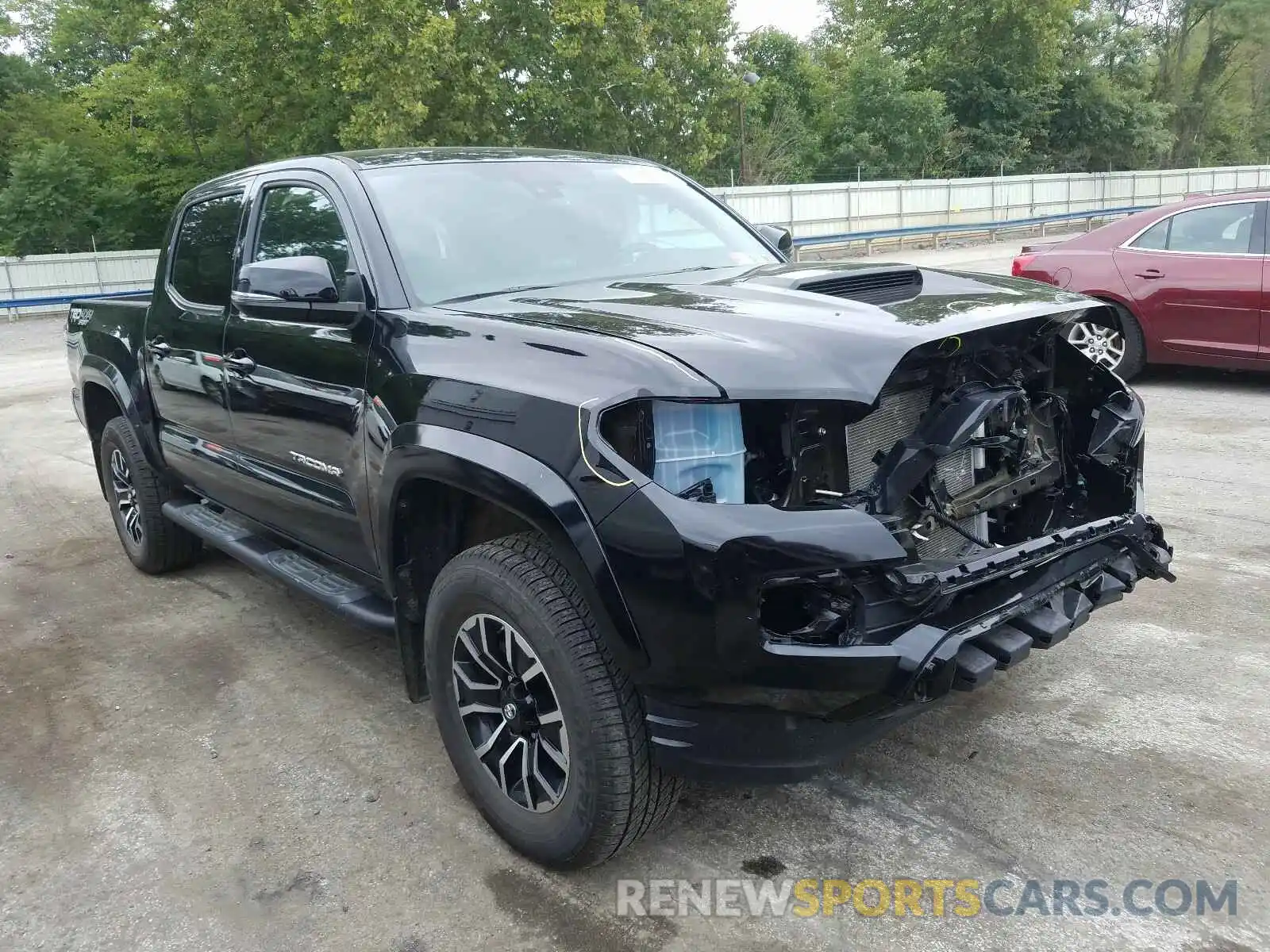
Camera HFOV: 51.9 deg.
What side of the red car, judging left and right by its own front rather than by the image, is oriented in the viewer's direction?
right

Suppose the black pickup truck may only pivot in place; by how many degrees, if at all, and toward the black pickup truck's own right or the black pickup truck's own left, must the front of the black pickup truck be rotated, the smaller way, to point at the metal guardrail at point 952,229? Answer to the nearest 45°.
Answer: approximately 135° to the black pickup truck's own left

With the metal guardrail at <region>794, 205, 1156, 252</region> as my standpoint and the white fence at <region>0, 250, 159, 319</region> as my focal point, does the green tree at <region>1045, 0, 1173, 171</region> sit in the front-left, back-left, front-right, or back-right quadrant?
back-right

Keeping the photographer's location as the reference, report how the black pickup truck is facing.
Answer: facing the viewer and to the right of the viewer

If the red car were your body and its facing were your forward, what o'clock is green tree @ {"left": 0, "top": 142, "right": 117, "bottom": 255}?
The green tree is roughly at 7 o'clock from the red car.

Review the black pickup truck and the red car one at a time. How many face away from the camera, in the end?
0

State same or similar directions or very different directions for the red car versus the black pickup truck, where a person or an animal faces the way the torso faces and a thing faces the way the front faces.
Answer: same or similar directions

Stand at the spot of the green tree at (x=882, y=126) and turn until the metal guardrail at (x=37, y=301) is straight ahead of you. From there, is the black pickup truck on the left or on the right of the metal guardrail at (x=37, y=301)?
left

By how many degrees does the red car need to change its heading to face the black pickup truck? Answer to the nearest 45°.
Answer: approximately 90° to its right

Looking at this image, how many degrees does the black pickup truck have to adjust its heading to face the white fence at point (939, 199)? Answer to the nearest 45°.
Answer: approximately 135° to its left

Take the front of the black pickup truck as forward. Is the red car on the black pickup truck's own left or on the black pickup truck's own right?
on the black pickup truck's own left

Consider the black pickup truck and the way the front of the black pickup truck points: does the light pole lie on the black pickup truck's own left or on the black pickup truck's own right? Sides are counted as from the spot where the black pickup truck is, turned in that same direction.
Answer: on the black pickup truck's own left

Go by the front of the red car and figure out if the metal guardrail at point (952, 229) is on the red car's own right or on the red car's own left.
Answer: on the red car's own left
